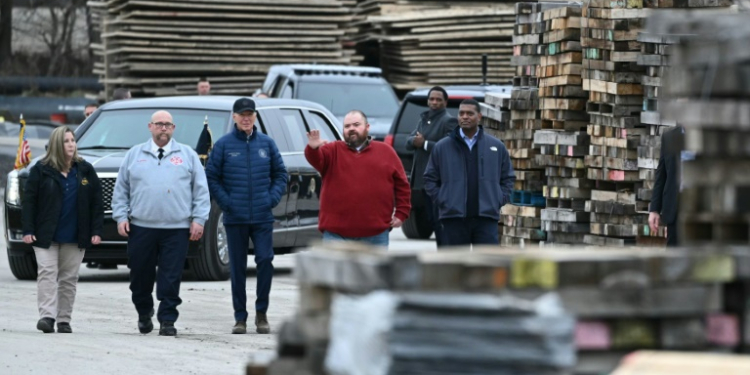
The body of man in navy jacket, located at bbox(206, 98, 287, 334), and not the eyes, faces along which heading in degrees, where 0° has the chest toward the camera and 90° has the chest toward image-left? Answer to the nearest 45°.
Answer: approximately 0°

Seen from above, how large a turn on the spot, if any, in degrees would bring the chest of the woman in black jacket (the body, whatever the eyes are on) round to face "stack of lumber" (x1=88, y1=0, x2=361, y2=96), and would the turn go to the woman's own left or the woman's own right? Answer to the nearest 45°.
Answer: approximately 180°

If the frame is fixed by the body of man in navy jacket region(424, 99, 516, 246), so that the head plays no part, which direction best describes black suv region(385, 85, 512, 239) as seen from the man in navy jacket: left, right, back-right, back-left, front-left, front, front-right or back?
back

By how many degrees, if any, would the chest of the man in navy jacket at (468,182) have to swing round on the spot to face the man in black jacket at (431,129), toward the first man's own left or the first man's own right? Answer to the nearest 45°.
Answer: approximately 180°

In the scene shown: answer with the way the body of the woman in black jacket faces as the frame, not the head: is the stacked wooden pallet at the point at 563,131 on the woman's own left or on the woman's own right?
on the woman's own left

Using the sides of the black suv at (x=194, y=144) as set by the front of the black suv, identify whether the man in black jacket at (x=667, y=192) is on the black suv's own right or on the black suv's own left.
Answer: on the black suv's own left
